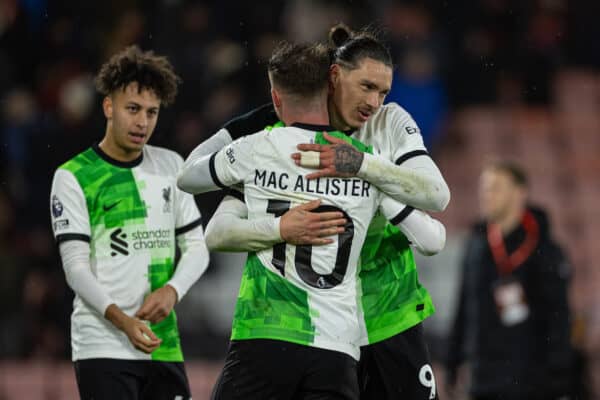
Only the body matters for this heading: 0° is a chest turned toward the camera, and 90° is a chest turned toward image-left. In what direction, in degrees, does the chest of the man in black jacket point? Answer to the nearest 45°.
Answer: approximately 45°

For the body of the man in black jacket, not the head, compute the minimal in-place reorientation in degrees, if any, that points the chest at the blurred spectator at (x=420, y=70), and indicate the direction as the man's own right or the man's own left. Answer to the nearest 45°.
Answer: approximately 135° to the man's own right
